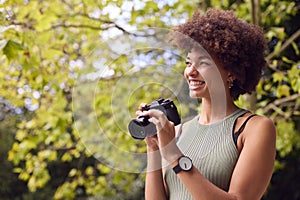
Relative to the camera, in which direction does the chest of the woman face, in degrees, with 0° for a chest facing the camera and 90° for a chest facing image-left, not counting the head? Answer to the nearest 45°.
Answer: approximately 45°
